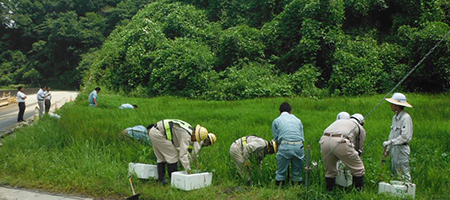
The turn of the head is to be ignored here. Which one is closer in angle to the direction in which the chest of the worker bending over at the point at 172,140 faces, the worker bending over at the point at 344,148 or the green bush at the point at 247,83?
the worker bending over

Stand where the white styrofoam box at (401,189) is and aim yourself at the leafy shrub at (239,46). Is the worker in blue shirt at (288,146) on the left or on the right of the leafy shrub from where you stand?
left

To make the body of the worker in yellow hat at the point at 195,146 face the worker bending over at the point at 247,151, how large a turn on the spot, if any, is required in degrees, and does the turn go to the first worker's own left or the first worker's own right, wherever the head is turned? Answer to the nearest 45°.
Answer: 0° — they already face them

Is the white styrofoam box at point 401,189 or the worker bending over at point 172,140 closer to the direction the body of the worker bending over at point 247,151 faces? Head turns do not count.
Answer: the white styrofoam box

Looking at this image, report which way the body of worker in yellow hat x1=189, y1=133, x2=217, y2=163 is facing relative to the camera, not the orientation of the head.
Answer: to the viewer's right

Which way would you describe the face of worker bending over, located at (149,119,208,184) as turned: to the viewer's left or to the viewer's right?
to the viewer's right

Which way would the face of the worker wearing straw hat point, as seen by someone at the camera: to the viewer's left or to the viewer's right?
to the viewer's left

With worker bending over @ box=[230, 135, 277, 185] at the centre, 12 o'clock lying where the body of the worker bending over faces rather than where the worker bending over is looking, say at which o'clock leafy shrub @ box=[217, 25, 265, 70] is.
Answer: The leafy shrub is roughly at 9 o'clock from the worker bending over.

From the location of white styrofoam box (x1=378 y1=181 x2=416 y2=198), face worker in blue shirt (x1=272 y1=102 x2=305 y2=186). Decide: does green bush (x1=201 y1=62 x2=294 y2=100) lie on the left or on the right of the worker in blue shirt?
right

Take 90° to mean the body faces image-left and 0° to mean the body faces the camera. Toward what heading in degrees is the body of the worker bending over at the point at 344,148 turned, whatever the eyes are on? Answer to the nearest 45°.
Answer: approximately 225°

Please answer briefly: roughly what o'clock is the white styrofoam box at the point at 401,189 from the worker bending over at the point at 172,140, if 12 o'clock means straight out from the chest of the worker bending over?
The white styrofoam box is roughly at 1 o'clock from the worker bending over.

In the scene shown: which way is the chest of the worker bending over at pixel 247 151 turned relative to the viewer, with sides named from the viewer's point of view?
facing to the right of the viewer
